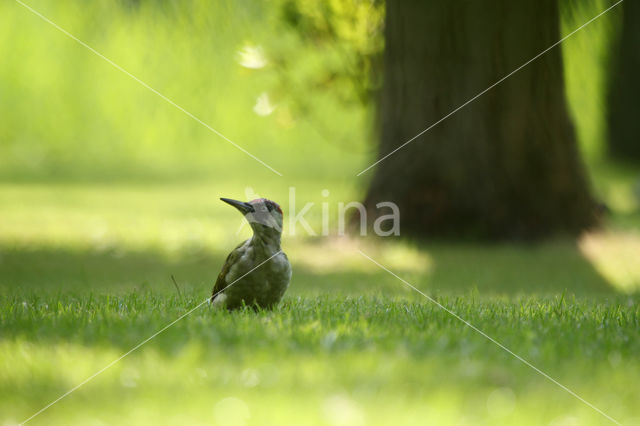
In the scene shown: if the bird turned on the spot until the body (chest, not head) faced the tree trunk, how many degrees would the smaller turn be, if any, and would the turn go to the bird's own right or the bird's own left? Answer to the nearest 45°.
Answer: approximately 90° to the bird's own left

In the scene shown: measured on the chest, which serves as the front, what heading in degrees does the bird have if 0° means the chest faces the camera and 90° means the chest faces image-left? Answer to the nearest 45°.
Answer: approximately 315°

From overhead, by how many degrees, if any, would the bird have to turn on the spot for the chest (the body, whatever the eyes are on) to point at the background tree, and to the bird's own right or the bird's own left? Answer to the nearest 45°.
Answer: approximately 90° to the bird's own left
